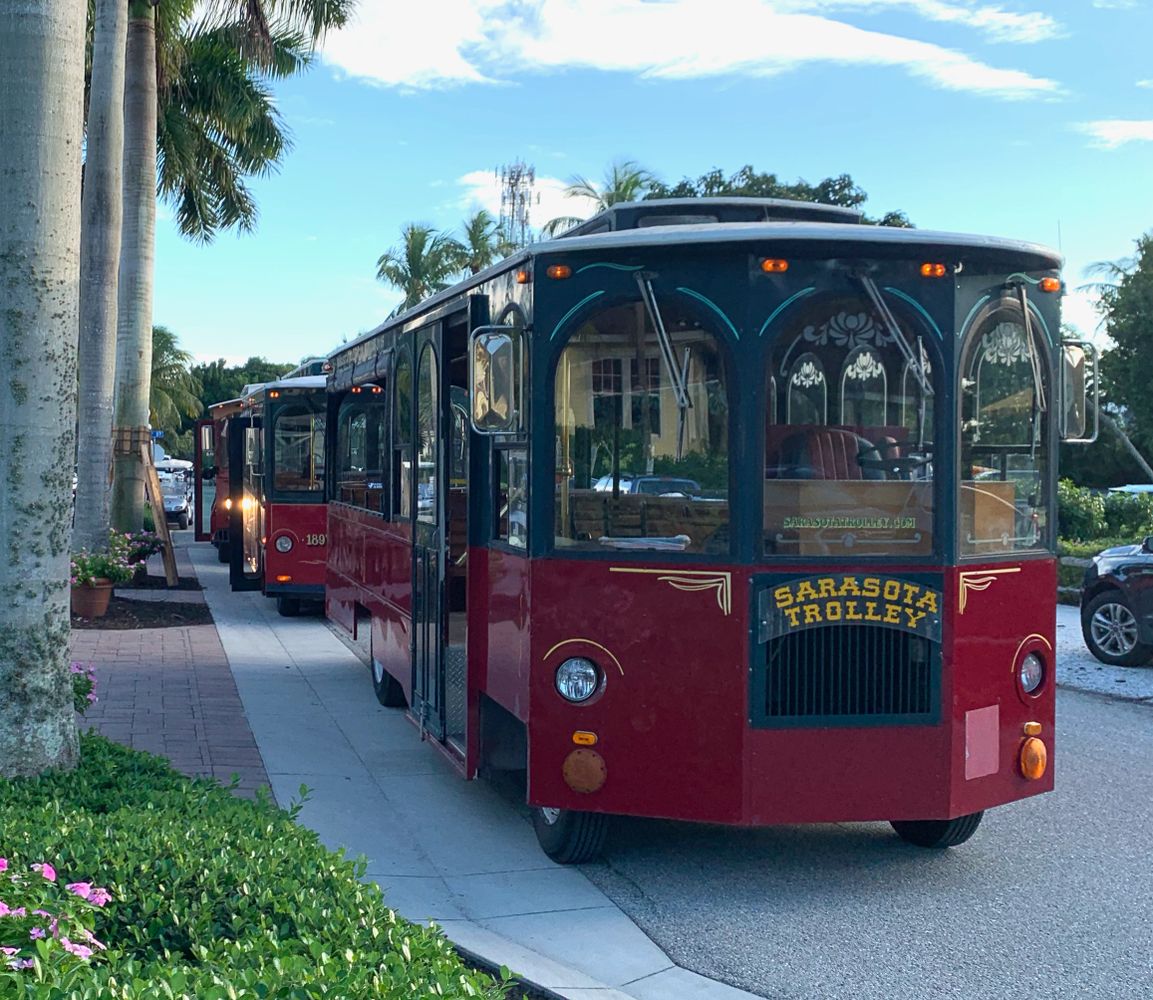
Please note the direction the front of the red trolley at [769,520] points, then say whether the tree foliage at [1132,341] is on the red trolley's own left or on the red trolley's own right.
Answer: on the red trolley's own left

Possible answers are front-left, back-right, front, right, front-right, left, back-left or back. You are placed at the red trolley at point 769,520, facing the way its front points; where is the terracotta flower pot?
back

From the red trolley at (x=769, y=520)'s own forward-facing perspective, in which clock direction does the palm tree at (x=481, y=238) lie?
The palm tree is roughly at 7 o'clock from the red trolley.

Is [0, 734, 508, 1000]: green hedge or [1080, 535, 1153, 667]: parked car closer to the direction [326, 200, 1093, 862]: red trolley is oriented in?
the green hedge

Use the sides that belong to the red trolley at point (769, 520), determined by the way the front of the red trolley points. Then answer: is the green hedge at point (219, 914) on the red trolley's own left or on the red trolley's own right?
on the red trolley's own right

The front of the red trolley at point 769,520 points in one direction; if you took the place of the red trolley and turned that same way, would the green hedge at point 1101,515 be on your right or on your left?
on your left

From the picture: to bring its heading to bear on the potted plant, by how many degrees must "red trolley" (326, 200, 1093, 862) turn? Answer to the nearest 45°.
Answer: approximately 180°

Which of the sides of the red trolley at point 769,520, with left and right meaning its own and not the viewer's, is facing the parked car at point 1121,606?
left

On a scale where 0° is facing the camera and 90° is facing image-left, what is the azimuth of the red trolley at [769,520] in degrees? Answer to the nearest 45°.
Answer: approximately 315°
